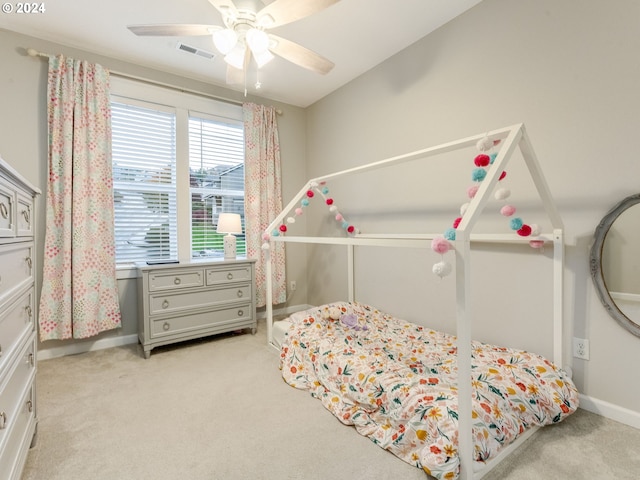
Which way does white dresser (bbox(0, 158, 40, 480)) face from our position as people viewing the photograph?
facing to the right of the viewer

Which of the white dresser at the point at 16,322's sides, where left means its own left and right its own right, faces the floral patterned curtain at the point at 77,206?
left

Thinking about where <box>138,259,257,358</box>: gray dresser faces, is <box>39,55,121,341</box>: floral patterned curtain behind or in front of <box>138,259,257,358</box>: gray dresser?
behind

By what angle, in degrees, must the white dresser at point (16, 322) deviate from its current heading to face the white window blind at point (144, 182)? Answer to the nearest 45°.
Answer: approximately 45° to its left

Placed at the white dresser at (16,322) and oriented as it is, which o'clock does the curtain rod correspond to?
The curtain rod is roughly at 10 o'clock from the white dresser.

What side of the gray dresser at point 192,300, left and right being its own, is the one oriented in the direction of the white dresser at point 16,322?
right

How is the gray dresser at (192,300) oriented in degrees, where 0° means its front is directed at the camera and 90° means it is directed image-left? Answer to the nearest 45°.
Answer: approximately 315°

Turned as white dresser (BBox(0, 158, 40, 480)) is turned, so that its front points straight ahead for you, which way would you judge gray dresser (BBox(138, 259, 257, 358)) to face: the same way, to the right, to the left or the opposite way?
to the right

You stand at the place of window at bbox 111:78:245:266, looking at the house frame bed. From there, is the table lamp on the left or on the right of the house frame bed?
left
